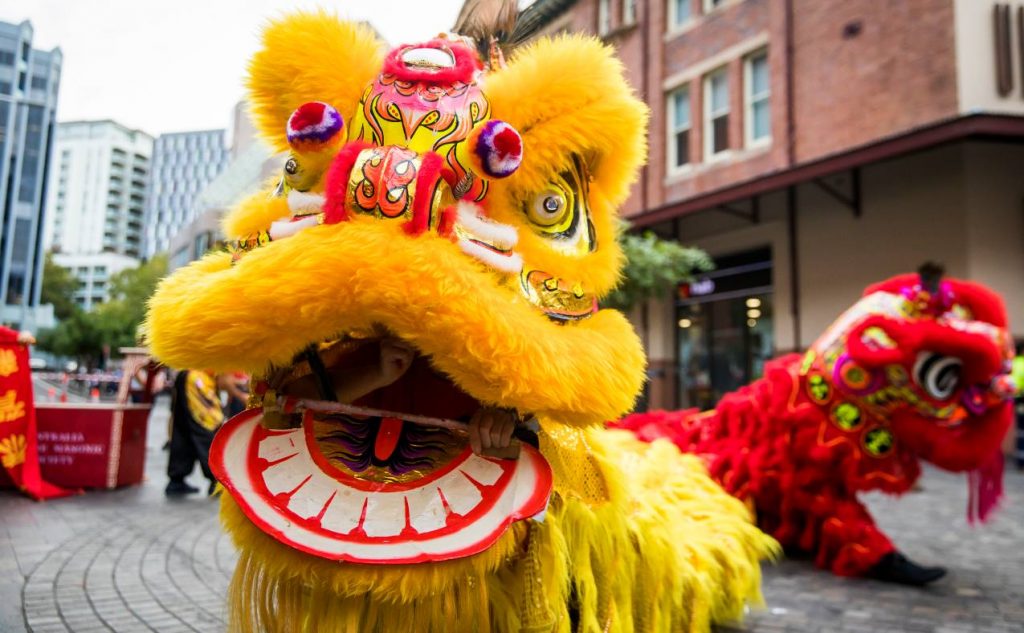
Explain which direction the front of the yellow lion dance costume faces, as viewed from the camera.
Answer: facing the viewer and to the left of the viewer

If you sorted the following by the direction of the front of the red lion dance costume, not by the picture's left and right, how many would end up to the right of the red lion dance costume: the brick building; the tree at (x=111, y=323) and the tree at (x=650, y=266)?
0

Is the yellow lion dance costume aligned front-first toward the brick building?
no

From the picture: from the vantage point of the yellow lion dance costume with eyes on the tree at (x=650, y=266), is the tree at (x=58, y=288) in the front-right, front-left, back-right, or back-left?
front-left

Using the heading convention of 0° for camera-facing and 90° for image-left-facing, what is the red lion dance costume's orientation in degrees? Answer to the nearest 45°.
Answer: approximately 270°

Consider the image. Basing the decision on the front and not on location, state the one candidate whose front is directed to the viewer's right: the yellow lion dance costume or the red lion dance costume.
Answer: the red lion dance costume

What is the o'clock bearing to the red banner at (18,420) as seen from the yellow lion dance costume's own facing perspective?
The red banner is roughly at 3 o'clock from the yellow lion dance costume.

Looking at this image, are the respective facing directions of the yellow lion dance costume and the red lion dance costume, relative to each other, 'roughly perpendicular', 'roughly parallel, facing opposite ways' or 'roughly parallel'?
roughly perpendicular

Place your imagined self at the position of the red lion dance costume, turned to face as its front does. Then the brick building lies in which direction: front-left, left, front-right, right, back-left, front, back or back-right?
left

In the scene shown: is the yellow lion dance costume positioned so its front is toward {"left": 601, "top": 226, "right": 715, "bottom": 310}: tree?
no

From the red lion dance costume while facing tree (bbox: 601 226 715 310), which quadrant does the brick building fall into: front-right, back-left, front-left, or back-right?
front-right

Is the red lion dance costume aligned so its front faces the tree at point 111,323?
no

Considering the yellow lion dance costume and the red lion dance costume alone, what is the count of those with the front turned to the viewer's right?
1
